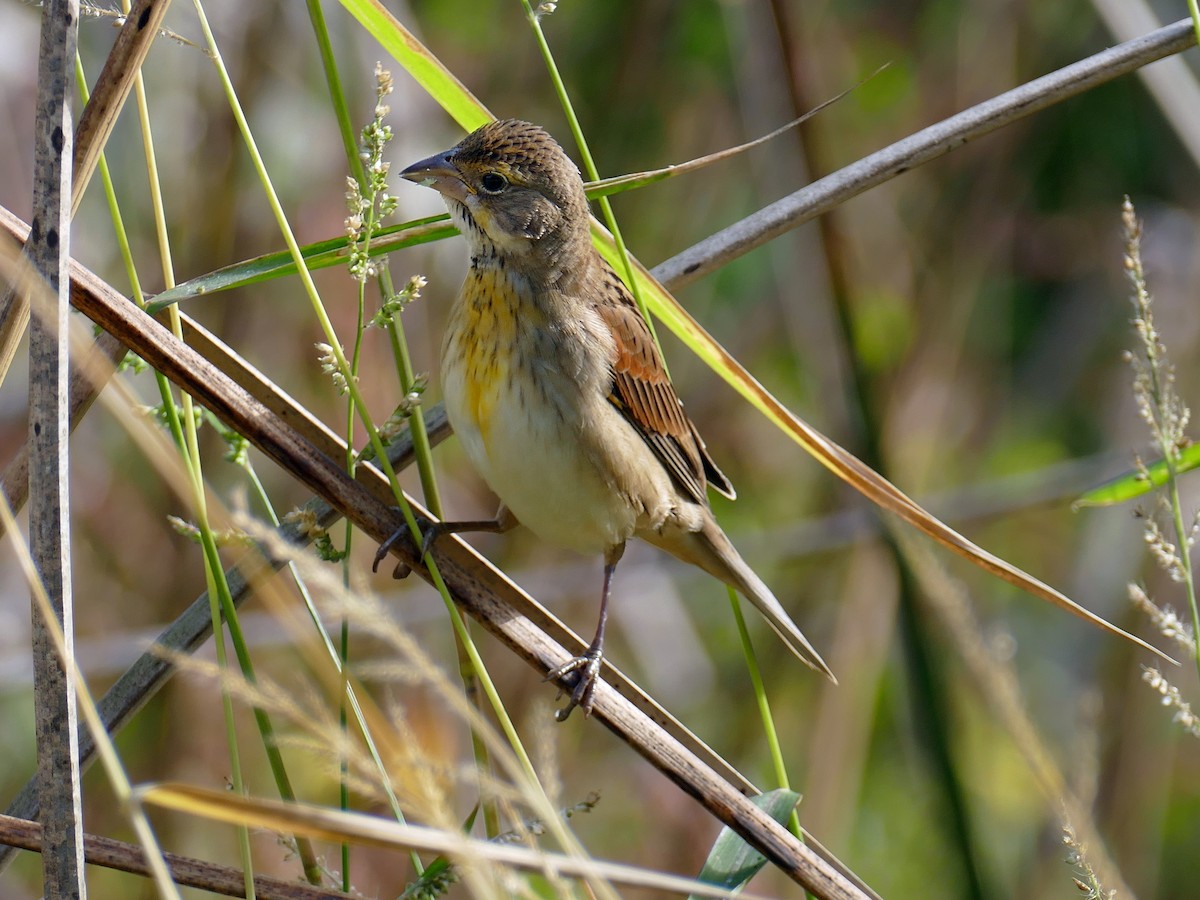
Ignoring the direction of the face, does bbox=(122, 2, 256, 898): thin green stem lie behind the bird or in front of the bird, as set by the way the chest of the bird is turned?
in front

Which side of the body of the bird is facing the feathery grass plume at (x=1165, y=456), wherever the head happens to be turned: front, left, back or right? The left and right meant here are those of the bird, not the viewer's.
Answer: back

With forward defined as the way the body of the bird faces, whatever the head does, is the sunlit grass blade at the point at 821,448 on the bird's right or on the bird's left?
on the bird's left

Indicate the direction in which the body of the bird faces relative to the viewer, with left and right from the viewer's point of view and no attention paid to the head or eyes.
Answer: facing the viewer and to the left of the viewer

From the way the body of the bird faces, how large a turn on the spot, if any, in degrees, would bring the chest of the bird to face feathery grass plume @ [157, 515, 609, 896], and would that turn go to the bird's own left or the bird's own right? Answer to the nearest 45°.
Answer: approximately 45° to the bird's own left

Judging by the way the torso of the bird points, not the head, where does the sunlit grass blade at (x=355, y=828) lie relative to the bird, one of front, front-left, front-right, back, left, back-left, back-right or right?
front-left

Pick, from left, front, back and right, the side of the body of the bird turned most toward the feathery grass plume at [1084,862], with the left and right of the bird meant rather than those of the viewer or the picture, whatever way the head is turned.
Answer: left

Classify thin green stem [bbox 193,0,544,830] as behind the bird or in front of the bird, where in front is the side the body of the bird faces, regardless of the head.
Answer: in front

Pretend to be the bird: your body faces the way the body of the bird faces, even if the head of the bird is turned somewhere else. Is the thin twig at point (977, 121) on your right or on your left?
on your left
